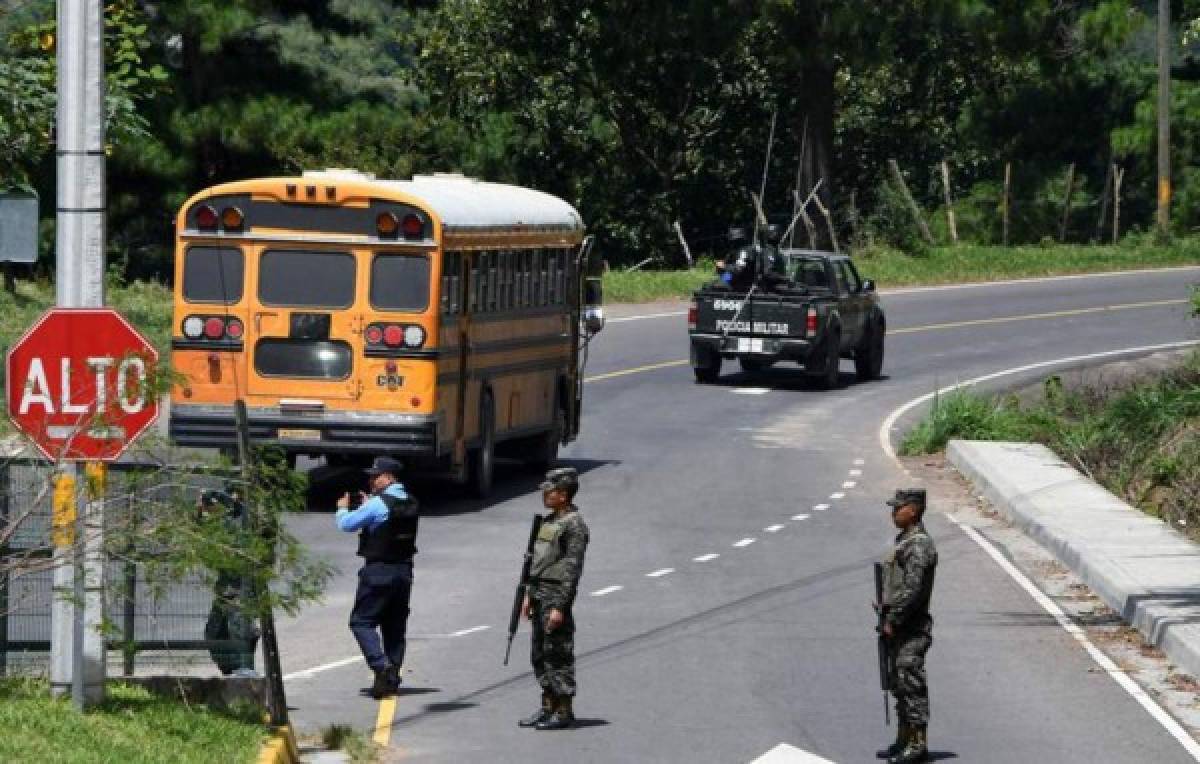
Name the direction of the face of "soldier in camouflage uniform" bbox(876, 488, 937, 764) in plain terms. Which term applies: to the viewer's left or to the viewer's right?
to the viewer's left

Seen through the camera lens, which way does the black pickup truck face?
facing away from the viewer and to the right of the viewer
